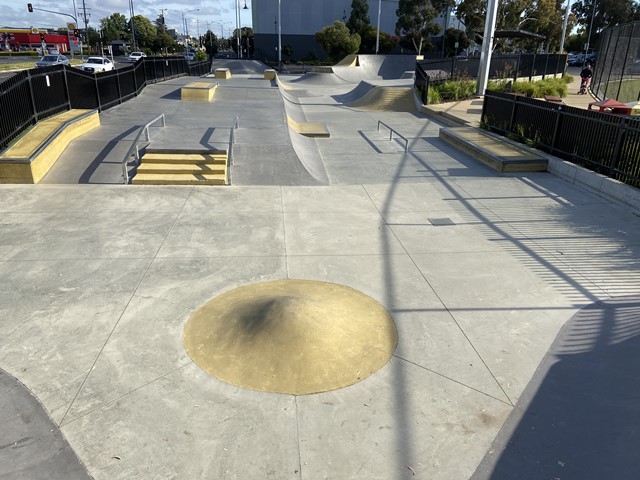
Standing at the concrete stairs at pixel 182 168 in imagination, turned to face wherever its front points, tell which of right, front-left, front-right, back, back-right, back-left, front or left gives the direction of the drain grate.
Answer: front-left

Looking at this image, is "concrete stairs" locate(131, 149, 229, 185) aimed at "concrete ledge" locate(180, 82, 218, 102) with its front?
no

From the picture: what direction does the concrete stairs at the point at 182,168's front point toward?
toward the camera

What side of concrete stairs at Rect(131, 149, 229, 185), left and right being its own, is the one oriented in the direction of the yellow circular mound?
front

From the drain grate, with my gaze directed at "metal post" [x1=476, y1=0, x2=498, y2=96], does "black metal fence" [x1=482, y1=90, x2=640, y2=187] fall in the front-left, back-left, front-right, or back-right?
front-right

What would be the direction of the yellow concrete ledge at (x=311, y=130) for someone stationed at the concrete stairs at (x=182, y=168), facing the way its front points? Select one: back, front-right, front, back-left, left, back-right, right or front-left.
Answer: back-left

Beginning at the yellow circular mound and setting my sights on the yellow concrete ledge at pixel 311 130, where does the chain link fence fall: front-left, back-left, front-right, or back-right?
front-right

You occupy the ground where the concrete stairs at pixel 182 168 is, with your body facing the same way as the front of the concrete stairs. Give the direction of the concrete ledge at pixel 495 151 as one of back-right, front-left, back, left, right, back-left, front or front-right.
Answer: left

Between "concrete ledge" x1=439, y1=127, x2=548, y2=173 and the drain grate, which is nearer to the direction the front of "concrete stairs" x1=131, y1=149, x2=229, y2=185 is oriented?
the drain grate

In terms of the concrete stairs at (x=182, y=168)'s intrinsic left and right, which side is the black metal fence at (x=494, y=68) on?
on its left

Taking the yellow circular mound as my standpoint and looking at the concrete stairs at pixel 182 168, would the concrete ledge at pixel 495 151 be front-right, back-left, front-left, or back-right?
front-right

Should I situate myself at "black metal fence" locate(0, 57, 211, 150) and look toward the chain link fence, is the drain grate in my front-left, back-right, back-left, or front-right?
front-right

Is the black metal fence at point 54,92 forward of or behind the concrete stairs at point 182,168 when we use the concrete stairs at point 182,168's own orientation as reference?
behind

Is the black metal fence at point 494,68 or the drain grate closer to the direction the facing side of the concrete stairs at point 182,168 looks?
the drain grate

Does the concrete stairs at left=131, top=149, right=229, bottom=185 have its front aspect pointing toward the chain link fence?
no

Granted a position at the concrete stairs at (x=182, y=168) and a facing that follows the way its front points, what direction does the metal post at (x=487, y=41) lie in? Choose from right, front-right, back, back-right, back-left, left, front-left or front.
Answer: back-left

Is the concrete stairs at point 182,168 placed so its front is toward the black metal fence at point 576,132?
no

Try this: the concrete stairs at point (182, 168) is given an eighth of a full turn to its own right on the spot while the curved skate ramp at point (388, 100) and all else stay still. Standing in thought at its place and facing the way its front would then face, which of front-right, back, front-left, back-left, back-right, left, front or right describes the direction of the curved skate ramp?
back
